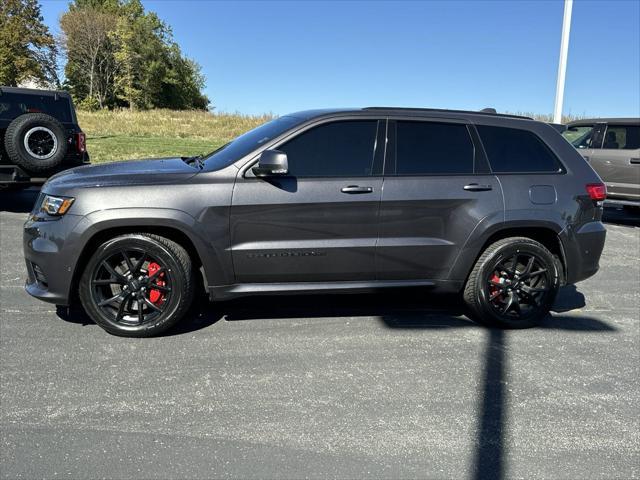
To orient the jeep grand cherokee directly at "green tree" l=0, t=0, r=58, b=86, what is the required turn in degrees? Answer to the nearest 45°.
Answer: approximately 45° to its right

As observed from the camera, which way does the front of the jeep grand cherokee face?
facing to the left of the viewer

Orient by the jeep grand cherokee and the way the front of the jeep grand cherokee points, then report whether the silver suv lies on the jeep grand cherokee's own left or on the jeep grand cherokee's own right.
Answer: on the jeep grand cherokee's own right

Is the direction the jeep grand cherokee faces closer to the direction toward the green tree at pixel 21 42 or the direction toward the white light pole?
the green tree

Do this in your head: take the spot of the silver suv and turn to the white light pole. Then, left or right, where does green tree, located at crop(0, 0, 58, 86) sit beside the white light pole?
left
